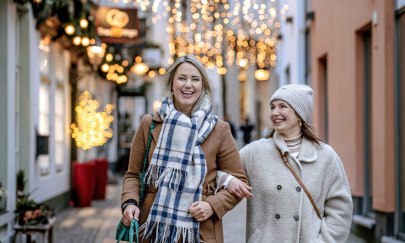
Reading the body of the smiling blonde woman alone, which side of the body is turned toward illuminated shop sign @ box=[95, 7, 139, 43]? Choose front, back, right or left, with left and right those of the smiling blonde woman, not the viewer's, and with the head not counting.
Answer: back

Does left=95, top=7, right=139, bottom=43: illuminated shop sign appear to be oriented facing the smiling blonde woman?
yes

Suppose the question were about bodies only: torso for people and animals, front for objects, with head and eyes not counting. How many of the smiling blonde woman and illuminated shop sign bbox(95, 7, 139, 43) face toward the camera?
2

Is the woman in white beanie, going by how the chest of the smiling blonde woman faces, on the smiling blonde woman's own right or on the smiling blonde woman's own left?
on the smiling blonde woman's own left

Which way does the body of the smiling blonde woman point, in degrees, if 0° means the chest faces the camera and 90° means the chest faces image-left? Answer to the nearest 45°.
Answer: approximately 0°
